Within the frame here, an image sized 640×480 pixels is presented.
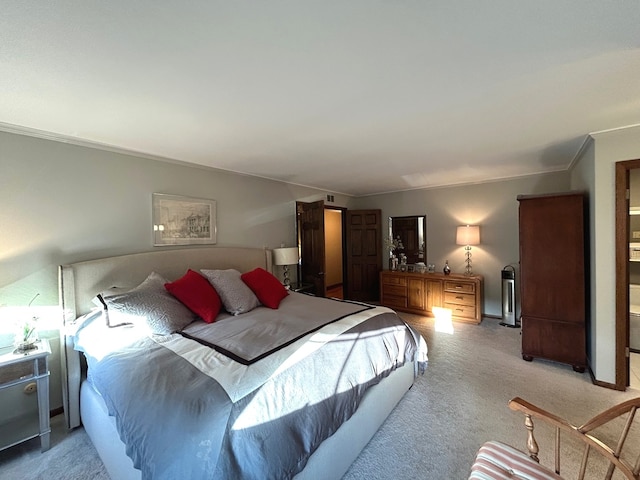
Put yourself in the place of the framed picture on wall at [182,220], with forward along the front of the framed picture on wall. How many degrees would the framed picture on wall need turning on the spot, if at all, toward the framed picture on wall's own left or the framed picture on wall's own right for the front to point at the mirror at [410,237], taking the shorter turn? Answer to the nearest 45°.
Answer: approximately 45° to the framed picture on wall's own left

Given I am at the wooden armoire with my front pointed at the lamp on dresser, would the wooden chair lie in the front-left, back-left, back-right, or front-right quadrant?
back-left

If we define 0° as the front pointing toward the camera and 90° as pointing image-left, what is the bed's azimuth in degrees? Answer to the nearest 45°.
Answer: approximately 315°

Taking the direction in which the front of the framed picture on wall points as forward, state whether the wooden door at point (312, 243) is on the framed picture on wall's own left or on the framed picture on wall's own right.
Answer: on the framed picture on wall's own left

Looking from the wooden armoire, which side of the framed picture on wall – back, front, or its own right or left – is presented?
front

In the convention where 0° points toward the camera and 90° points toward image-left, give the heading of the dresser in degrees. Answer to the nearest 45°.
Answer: approximately 45°

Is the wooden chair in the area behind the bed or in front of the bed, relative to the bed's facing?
in front

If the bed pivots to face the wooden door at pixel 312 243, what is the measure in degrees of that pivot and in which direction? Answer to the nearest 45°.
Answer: approximately 90° to its left

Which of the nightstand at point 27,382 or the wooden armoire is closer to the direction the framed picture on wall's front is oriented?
the wooden armoire

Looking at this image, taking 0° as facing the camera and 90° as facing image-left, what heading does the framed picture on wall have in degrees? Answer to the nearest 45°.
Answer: approximately 315°

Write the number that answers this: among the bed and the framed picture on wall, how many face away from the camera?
0
